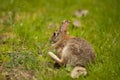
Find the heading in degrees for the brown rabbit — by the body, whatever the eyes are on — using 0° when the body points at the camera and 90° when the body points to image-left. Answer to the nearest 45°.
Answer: approximately 90°
